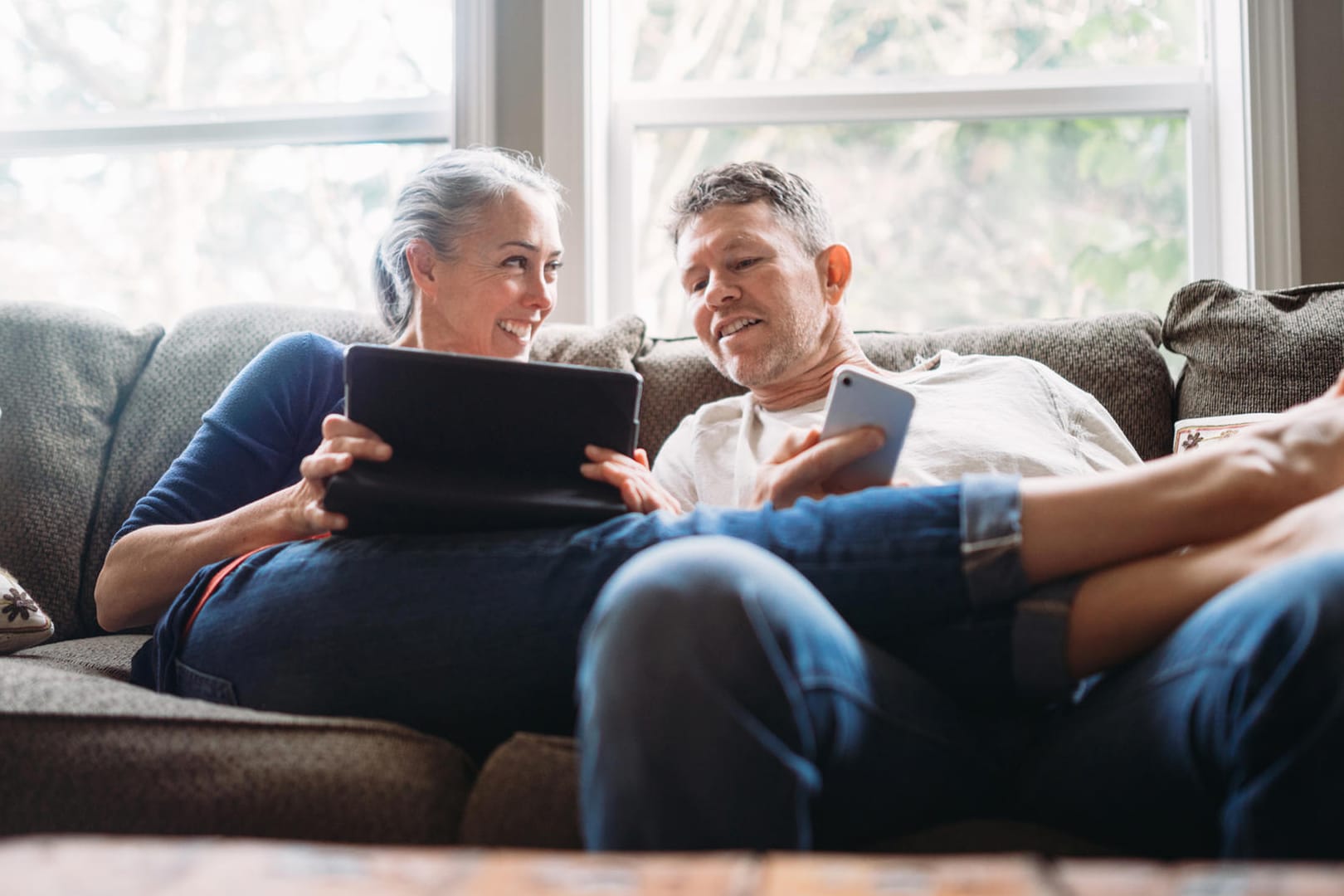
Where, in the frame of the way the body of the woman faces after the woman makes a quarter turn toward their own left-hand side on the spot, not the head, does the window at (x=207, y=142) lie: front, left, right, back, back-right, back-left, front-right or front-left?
front-left

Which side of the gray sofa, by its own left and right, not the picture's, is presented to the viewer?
front

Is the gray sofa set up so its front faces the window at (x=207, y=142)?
no

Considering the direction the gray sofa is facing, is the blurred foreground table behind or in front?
in front

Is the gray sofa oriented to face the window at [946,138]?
no

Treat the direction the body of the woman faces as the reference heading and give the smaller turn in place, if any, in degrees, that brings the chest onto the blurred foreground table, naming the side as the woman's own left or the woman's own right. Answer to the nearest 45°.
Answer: approximately 90° to the woman's own right

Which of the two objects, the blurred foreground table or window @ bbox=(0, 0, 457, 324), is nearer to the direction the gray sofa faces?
the blurred foreground table

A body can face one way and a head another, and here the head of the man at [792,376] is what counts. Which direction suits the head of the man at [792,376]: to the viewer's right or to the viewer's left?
to the viewer's left

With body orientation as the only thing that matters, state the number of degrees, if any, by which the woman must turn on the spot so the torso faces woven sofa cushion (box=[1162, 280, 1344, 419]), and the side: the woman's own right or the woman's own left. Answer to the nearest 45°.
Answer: approximately 45° to the woman's own left

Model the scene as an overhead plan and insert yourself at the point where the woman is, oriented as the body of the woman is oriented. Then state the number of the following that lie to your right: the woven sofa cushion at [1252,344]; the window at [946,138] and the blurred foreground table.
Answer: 1

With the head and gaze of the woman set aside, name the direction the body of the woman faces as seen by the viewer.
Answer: to the viewer's right

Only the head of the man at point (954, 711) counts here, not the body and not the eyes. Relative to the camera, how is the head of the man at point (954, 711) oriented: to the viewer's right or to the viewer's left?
to the viewer's left
